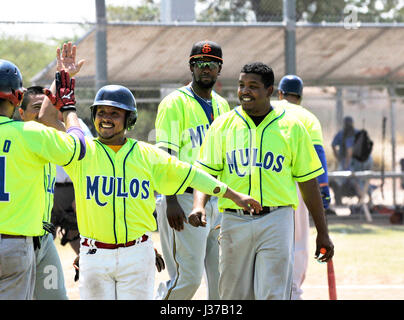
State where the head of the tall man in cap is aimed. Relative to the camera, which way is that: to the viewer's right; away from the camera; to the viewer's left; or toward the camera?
toward the camera

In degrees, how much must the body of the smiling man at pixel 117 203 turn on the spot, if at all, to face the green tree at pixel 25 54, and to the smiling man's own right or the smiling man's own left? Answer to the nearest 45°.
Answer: approximately 180°

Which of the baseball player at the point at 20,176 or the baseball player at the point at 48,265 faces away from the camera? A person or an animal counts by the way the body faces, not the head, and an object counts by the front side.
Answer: the baseball player at the point at 20,176

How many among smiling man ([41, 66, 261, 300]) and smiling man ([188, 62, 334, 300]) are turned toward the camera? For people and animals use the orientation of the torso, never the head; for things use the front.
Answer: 2

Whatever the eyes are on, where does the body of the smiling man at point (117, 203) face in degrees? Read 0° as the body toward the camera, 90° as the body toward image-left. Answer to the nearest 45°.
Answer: approximately 0°

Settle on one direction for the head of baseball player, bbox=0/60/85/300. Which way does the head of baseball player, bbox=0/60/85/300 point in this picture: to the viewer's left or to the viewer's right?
to the viewer's right

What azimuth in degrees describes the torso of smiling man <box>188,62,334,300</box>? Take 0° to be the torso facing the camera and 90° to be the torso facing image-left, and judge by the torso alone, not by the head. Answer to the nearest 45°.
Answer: approximately 0°

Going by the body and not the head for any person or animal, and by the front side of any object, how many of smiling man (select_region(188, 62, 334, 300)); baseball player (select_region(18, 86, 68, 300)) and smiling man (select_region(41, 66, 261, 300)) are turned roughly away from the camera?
0

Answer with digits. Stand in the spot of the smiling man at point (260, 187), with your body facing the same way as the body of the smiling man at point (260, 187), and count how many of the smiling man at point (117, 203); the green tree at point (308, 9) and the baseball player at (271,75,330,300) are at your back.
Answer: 2

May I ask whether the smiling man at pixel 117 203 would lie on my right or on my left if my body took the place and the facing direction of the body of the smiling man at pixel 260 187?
on my right
